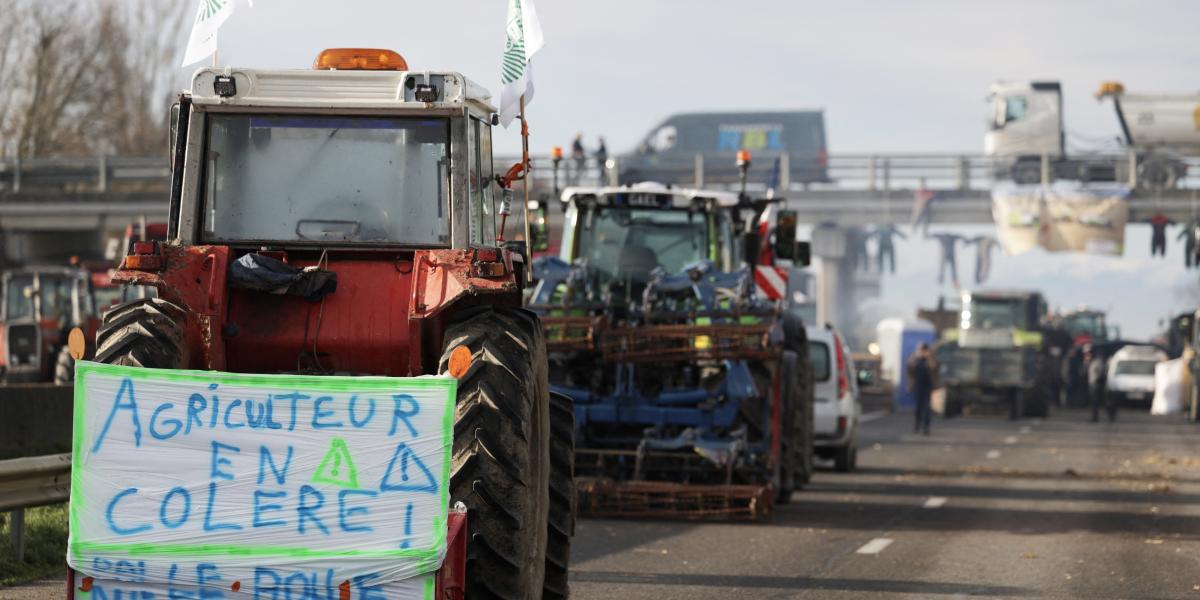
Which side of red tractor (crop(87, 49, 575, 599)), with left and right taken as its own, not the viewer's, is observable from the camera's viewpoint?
back

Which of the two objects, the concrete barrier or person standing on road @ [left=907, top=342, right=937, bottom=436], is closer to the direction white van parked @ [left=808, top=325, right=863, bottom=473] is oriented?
the person standing on road

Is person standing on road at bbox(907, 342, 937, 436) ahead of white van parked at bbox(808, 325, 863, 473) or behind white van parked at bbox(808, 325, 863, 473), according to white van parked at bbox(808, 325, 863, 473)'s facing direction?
ahead

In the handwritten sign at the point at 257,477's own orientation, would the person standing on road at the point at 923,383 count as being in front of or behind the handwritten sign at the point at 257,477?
behind

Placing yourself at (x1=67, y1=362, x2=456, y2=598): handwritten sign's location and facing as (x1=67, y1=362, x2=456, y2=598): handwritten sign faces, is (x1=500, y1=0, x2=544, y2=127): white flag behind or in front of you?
behind

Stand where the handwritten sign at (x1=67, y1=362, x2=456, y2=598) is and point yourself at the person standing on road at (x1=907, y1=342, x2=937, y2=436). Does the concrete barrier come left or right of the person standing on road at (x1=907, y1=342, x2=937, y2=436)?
left

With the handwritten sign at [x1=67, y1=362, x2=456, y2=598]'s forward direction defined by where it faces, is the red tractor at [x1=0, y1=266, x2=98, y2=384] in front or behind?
behind

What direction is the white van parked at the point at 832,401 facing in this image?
away from the camera
